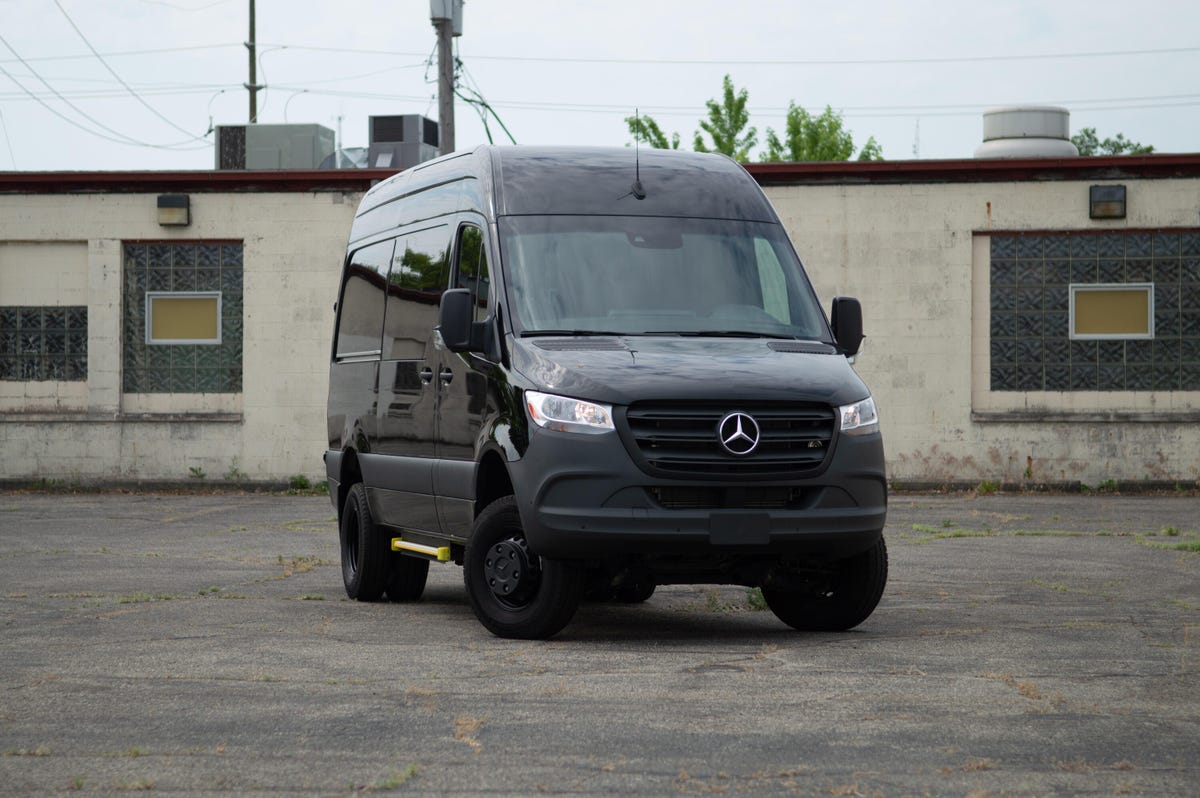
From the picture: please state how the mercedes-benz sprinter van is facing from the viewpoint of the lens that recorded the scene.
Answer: facing the viewer and to the right of the viewer

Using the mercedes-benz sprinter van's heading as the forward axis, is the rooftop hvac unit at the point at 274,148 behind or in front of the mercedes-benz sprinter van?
behind

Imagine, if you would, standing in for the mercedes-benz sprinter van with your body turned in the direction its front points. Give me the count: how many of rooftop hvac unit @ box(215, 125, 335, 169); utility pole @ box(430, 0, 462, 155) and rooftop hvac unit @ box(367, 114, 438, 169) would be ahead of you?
0

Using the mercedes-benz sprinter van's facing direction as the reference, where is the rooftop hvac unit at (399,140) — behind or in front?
behind

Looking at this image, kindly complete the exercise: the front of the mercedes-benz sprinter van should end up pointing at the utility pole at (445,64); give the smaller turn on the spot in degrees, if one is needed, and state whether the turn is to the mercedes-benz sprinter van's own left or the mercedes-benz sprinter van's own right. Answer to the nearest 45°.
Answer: approximately 135° to the mercedes-benz sprinter van's own left

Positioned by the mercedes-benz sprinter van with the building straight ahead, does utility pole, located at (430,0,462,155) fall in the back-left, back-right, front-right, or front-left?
front-left

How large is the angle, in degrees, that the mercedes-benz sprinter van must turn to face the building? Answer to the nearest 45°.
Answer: approximately 135° to its left
